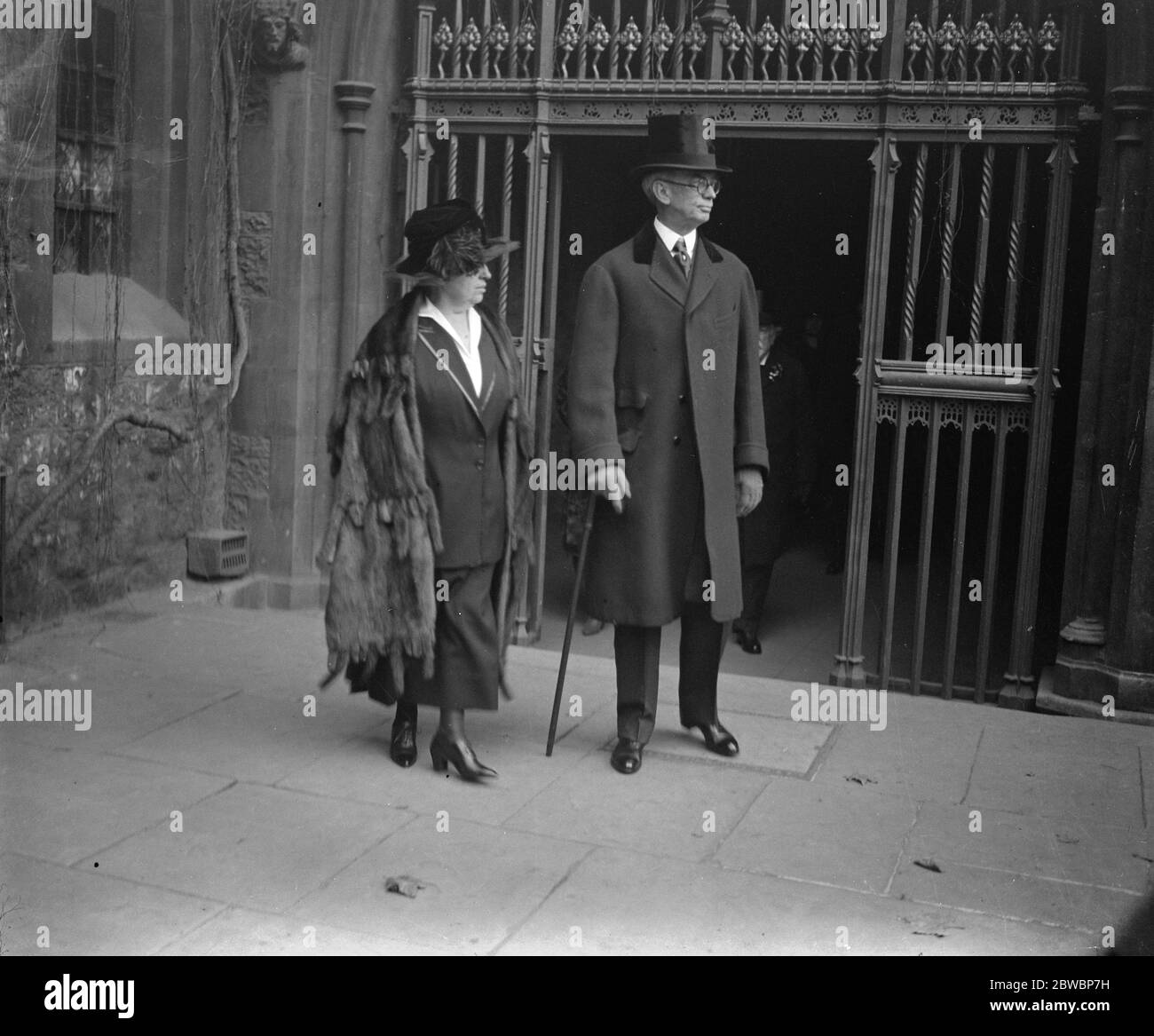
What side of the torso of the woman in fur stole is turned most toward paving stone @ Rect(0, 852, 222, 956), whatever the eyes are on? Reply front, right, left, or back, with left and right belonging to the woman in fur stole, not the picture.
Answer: right

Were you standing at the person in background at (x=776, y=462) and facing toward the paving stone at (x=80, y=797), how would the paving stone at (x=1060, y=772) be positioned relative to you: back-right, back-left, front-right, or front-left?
front-left

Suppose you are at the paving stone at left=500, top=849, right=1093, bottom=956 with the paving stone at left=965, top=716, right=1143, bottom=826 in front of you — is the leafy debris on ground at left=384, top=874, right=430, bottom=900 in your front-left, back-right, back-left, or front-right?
back-left

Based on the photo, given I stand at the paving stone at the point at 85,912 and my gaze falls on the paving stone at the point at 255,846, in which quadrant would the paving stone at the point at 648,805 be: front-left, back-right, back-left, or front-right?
front-right

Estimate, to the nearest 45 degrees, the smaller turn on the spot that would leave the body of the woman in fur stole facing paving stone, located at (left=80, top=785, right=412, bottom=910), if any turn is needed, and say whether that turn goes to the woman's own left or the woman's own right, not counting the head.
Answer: approximately 90° to the woman's own right

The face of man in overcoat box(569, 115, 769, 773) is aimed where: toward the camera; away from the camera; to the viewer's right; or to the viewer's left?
to the viewer's right

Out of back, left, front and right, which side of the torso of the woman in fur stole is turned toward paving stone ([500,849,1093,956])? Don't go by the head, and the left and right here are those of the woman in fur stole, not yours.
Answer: front

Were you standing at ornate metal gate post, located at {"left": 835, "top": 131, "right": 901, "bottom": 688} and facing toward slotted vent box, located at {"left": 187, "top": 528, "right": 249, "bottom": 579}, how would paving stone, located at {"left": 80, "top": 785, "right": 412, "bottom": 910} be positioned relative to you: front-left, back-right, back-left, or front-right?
front-left

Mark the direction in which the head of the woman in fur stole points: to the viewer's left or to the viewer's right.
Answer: to the viewer's right

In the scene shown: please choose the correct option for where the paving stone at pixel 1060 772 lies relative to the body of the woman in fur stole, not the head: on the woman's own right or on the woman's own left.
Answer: on the woman's own left

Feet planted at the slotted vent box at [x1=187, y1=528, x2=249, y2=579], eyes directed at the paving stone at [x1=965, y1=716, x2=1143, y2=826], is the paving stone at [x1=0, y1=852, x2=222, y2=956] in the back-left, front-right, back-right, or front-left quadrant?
front-right

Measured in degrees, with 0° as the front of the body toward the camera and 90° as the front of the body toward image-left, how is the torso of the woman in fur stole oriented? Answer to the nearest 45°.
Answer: approximately 315°

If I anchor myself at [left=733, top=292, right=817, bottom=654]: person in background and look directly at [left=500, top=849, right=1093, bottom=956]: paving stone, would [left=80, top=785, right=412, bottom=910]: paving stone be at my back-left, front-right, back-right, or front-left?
front-right

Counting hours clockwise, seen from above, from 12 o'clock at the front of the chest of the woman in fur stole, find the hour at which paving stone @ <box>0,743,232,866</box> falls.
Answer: The paving stone is roughly at 4 o'clock from the woman in fur stole.
